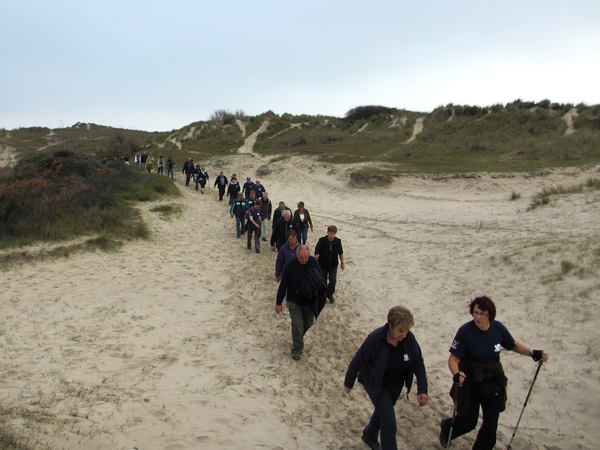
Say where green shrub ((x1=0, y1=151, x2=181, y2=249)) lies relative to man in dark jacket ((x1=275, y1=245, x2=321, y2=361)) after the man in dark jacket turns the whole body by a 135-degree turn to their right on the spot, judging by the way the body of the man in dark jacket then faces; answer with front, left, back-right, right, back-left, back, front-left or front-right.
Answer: front

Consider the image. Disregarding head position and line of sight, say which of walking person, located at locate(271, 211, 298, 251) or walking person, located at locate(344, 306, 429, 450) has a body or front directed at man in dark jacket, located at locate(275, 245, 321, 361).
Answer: walking person, located at locate(271, 211, 298, 251)

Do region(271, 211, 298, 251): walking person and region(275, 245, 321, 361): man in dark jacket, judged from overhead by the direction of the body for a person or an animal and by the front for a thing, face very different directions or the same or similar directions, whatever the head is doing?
same or similar directions

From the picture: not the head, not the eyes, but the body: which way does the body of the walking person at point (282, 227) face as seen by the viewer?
toward the camera

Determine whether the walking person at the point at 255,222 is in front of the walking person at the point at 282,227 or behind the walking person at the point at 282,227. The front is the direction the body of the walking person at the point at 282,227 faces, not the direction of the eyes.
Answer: behind

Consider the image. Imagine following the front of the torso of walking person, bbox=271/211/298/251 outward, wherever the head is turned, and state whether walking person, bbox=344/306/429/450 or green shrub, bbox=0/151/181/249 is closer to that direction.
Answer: the walking person

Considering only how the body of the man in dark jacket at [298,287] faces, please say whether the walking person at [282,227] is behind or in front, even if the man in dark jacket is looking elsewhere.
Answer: behind

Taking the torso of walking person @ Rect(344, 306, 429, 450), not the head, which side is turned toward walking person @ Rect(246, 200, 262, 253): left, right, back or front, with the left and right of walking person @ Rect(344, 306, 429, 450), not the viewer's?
back

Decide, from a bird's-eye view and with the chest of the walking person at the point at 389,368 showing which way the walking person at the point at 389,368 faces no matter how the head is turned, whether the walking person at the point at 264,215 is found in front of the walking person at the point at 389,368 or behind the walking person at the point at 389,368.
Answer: behind

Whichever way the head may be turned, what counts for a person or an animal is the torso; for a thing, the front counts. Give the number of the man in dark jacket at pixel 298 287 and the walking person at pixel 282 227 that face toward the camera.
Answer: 2

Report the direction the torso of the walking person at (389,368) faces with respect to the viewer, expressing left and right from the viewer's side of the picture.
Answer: facing the viewer and to the right of the viewer

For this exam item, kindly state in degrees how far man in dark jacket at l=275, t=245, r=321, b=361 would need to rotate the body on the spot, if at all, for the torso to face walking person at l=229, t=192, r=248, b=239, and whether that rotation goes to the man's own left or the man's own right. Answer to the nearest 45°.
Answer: approximately 180°

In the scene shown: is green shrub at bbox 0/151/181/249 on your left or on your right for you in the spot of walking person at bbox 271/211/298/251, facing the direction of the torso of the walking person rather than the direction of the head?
on your right

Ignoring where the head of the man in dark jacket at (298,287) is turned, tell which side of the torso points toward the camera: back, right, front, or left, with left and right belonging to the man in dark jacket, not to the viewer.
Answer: front
